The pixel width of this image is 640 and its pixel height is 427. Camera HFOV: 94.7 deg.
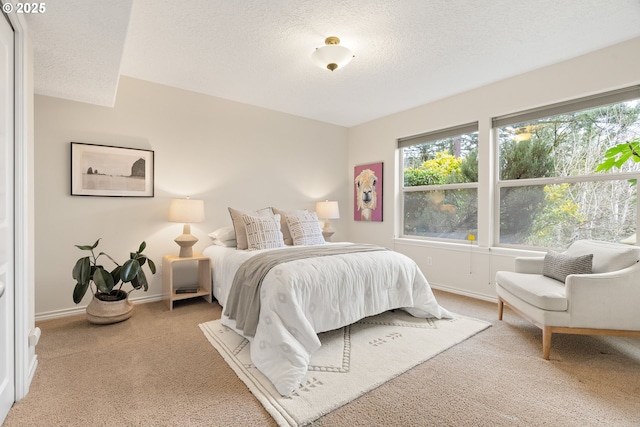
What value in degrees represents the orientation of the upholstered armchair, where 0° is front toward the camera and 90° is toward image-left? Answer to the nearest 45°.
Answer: approximately 45°

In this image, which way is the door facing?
to the viewer's right

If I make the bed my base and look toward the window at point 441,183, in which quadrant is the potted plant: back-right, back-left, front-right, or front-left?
back-left

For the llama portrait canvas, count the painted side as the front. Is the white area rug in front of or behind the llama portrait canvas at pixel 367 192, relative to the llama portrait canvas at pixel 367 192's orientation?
in front

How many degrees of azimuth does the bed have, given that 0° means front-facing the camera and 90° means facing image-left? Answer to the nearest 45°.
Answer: approximately 315°

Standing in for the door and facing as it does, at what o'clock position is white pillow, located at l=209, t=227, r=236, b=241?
The white pillow is roughly at 11 o'clock from the door.

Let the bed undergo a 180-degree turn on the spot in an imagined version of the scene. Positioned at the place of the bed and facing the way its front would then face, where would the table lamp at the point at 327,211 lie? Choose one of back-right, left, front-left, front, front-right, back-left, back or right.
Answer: front-right

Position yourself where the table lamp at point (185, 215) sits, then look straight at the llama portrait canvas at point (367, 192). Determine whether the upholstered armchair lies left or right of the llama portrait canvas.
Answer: right

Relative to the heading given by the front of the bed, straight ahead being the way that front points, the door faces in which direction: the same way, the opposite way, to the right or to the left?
to the left

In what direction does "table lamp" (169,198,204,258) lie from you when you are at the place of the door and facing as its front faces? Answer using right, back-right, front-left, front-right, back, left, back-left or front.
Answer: front-left
